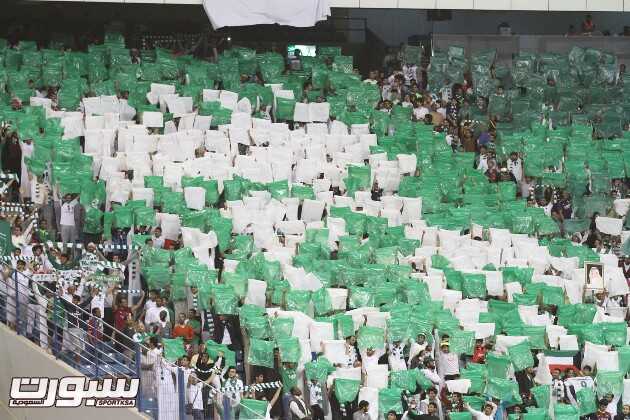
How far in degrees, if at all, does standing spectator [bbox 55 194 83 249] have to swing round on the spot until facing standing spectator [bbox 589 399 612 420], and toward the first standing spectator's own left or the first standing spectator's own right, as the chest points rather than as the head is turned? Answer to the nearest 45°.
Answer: approximately 45° to the first standing spectator's own left

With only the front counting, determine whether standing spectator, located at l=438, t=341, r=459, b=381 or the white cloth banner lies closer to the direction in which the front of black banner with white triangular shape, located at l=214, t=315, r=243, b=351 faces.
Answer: the standing spectator

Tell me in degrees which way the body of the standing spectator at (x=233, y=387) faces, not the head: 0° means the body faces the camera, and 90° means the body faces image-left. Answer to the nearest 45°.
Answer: approximately 0°

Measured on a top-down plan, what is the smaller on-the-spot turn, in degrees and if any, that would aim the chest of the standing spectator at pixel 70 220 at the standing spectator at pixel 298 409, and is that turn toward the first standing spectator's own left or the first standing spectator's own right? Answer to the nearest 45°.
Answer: approximately 45° to the first standing spectator's own left
